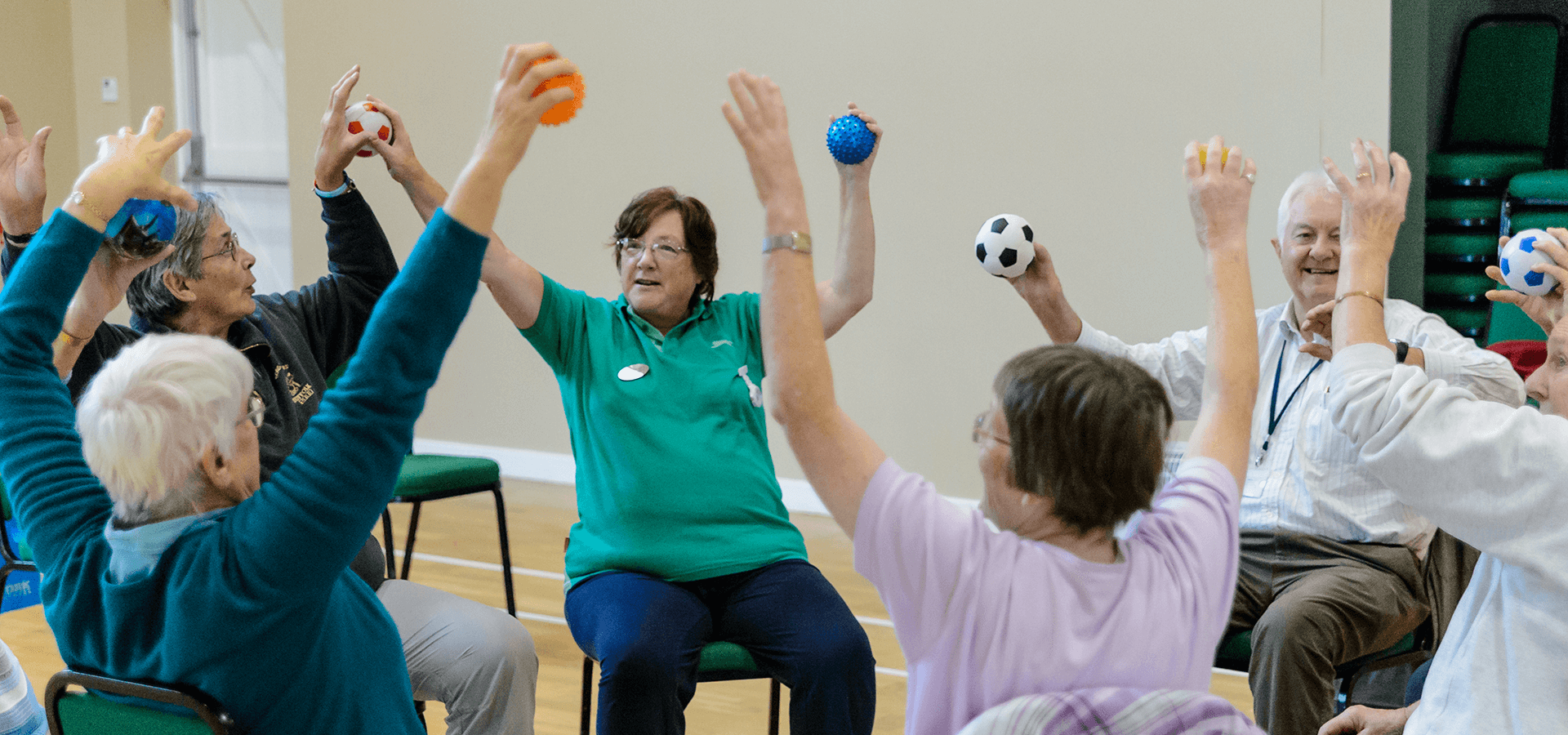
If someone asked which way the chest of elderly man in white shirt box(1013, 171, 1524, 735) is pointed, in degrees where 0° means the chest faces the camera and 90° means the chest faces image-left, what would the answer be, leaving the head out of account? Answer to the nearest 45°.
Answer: approximately 45°

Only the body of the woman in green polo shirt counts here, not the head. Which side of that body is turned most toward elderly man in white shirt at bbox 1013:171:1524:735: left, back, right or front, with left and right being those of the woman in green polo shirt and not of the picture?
left

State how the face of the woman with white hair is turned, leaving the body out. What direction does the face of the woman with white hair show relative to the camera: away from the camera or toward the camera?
away from the camera

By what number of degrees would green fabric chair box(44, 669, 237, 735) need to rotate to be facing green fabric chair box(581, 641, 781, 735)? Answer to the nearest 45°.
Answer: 0° — it already faces it
